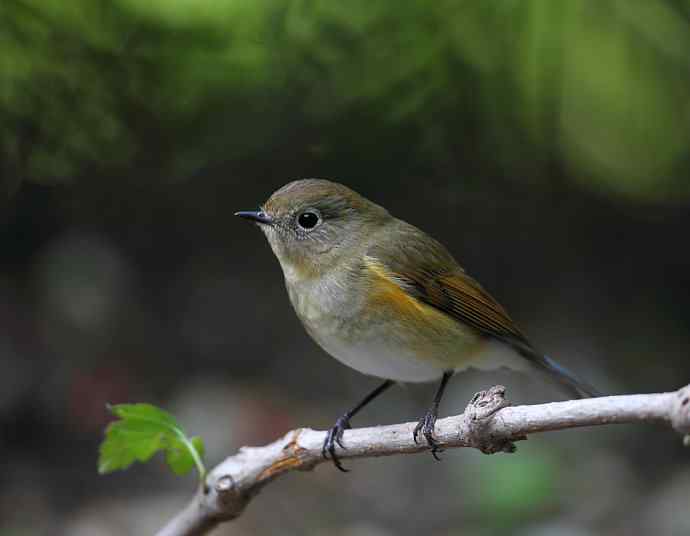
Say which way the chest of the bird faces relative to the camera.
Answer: to the viewer's left
